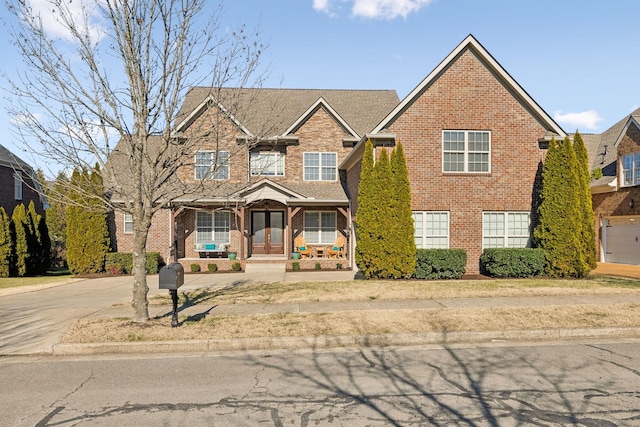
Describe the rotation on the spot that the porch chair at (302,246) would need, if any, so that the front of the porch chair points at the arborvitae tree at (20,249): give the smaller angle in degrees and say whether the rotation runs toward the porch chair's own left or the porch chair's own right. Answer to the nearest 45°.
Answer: approximately 135° to the porch chair's own right

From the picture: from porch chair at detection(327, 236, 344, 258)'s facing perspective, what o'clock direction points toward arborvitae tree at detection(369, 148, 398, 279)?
The arborvitae tree is roughly at 10 o'clock from the porch chair.

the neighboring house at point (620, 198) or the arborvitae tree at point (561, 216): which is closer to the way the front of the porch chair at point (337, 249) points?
the arborvitae tree

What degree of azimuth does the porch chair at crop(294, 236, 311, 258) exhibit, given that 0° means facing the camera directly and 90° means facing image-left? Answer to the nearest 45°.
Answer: approximately 315°

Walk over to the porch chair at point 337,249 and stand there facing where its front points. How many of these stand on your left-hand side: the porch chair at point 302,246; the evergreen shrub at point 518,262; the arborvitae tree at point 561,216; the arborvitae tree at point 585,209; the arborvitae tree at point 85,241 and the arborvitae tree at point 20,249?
3

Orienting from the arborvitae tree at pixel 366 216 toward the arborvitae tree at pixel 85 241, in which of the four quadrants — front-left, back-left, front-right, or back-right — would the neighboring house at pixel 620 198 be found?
back-right

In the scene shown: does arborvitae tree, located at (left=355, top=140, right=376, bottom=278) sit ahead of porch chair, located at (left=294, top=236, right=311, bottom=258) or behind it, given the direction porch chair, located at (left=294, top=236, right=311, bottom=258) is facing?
ahead

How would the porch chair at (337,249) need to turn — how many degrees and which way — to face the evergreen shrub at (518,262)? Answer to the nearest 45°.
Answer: approximately 90° to its left

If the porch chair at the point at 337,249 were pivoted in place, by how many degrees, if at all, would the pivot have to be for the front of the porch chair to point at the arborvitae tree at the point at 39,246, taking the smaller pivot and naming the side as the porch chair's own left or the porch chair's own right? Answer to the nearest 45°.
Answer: approximately 45° to the porch chair's own right
